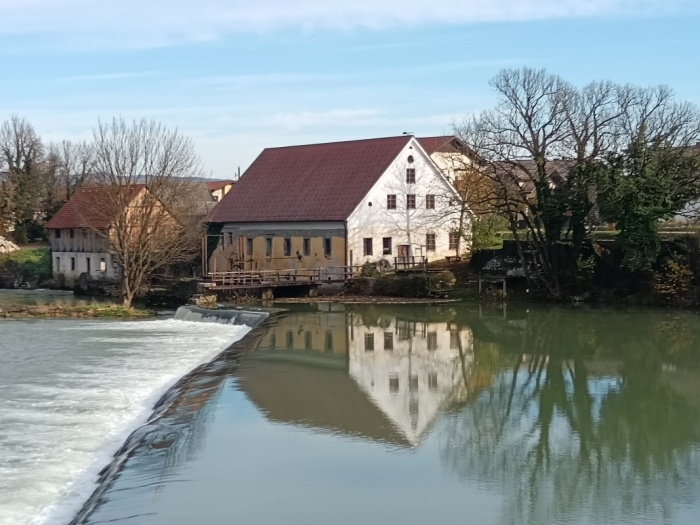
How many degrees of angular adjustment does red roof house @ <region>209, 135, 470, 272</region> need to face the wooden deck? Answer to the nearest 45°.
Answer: approximately 90° to its right

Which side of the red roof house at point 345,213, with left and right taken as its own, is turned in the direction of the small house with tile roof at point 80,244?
back

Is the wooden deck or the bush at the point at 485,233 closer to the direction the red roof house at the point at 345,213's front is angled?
the bush

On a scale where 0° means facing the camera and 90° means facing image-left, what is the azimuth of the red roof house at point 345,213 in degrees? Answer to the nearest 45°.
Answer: approximately 315°

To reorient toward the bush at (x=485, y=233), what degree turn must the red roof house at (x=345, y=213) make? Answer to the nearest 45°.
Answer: approximately 45° to its left

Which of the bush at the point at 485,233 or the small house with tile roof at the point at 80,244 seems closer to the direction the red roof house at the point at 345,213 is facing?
the bush
